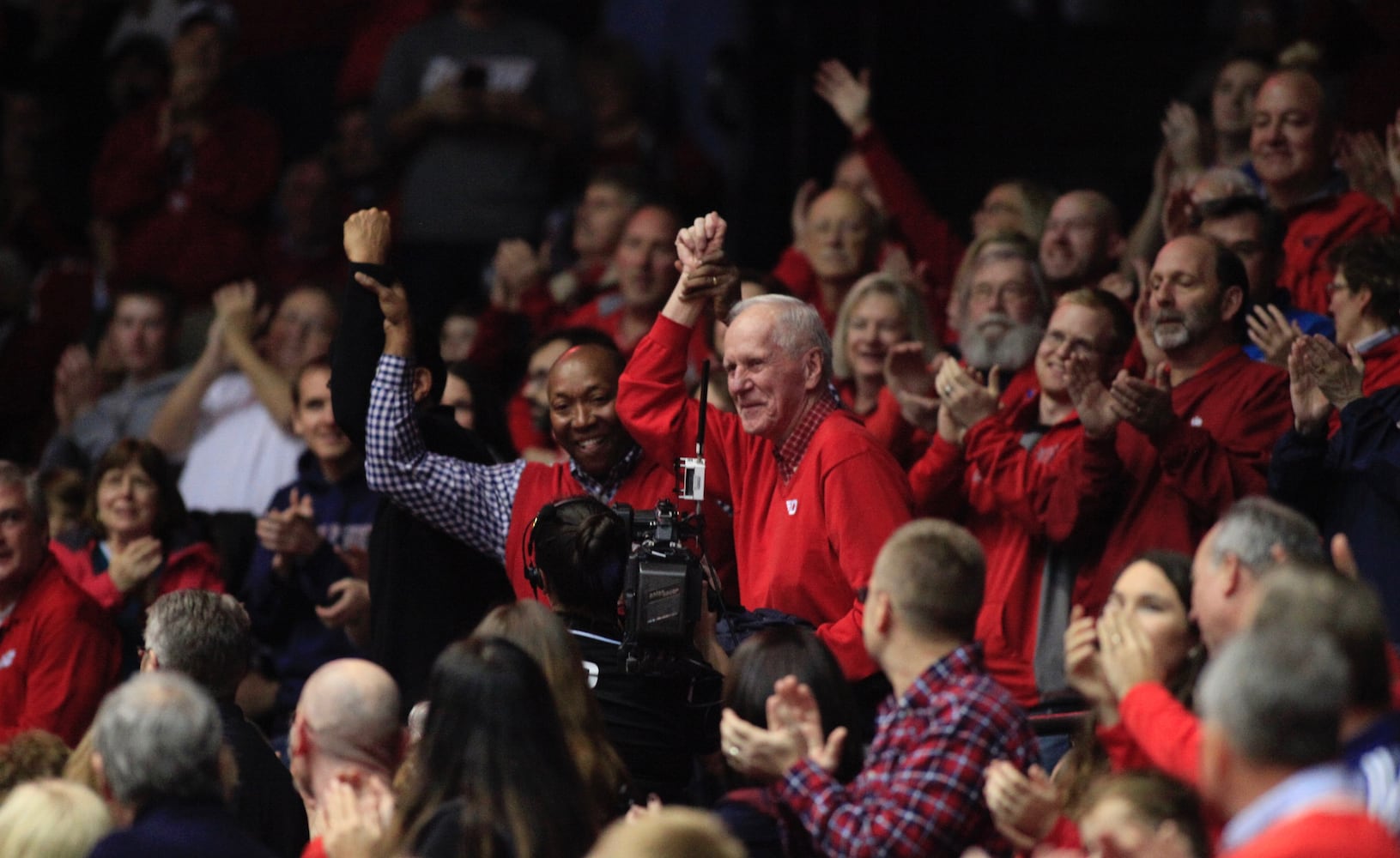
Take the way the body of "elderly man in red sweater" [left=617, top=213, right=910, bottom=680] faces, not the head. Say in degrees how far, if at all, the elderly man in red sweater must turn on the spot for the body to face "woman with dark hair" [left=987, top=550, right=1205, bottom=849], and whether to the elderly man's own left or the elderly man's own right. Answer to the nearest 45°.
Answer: approximately 90° to the elderly man's own left

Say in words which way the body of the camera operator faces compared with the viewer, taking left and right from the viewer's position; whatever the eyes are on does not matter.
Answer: facing away from the viewer

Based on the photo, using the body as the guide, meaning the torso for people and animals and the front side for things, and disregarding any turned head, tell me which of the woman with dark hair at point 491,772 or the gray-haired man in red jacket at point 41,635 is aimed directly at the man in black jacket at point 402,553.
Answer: the woman with dark hair

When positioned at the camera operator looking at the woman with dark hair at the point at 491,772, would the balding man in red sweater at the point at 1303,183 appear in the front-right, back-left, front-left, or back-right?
back-left

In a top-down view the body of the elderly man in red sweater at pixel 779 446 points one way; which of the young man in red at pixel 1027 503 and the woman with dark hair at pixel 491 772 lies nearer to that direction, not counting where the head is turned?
the woman with dark hair

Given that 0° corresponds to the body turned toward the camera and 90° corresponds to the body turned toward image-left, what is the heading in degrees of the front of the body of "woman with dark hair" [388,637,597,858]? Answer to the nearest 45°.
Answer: approximately 180°

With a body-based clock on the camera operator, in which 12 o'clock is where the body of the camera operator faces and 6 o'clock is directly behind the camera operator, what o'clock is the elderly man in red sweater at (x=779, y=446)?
The elderly man in red sweater is roughly at 1 o'clock from the camera operator.

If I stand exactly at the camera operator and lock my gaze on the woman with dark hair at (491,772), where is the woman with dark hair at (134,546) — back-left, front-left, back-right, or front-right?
back-right

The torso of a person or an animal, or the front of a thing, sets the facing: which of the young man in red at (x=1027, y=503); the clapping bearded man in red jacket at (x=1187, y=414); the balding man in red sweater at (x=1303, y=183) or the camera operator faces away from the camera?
the camera operator

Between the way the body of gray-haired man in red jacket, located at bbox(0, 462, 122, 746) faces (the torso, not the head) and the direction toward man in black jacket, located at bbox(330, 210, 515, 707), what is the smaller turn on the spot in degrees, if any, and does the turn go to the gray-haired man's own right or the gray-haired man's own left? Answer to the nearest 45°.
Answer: approximately 90° to the gray-haired man's own left

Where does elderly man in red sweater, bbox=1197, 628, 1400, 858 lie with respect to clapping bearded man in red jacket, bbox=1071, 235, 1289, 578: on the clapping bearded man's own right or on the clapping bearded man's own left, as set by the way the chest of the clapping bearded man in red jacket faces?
on the clapping bearded man's own left

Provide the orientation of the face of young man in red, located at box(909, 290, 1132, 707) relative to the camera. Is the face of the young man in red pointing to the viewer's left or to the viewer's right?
to the viewer's left

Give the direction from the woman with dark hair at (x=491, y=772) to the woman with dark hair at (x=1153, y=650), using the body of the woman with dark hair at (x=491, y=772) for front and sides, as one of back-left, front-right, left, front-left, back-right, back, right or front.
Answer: right

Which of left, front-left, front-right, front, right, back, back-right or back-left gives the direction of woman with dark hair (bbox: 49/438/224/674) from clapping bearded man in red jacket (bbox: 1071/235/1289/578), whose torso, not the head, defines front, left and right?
front-right
